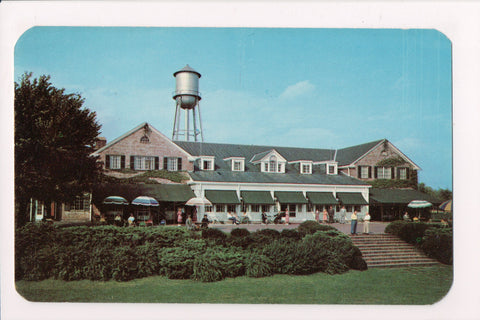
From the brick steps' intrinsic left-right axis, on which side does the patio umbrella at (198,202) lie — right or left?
on its right

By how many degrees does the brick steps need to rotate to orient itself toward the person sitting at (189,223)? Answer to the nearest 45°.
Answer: approximately 90° to its right

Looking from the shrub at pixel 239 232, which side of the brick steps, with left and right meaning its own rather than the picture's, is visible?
right

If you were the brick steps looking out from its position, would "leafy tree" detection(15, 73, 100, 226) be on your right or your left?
on your right

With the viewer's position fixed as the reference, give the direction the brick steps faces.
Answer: facing the viewer

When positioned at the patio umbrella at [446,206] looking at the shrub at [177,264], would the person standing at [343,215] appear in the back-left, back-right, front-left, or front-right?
front-right
